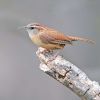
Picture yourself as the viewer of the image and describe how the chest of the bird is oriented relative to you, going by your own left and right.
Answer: facing to the left of the viewer
